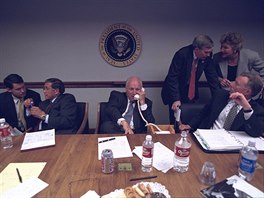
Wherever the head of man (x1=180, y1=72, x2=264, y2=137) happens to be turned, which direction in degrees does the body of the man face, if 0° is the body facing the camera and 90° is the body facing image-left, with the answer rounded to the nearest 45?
approximately 45°

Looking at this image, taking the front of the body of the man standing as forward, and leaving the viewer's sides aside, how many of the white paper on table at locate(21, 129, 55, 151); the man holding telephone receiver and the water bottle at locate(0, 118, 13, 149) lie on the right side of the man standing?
3

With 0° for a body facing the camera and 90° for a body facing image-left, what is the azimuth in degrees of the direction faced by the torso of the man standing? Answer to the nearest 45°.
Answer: approximately 315°

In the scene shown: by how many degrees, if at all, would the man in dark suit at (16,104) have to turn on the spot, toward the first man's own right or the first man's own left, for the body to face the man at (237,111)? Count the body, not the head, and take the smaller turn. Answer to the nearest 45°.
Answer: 0° — they already face them

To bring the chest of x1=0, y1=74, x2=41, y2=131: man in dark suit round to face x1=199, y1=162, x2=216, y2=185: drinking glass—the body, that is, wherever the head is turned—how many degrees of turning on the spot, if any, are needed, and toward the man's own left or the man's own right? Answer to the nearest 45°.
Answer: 0° — they already face it

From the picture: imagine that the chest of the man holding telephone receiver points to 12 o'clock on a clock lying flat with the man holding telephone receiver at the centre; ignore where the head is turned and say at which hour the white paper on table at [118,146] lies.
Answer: The white paper on table is roughly at 12 o'clock from the man holding telephone receiver.

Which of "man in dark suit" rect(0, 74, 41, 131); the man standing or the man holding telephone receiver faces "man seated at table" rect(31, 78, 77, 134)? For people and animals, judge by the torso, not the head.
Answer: the man in dark suit

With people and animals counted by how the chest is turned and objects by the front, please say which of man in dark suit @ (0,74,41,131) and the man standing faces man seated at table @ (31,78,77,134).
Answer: the man in dark suit
